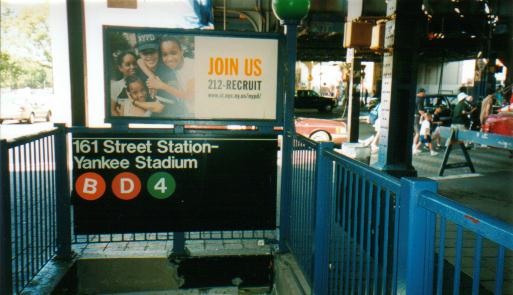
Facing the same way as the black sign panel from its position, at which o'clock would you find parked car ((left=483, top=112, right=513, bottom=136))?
The parked car is roughly at 8 o'clock from the black sign panel.

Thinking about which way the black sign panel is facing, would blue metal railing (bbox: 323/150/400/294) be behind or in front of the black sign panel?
in front

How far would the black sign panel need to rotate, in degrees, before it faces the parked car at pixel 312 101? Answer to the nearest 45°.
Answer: approximately 180°

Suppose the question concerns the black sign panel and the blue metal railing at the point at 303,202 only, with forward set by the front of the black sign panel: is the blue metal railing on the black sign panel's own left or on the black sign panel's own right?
on the black sign panel's own left

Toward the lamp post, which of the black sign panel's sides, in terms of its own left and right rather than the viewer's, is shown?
left

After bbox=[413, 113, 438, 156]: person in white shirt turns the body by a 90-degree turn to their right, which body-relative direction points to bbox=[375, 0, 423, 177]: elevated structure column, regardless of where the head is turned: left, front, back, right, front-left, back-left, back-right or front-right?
front

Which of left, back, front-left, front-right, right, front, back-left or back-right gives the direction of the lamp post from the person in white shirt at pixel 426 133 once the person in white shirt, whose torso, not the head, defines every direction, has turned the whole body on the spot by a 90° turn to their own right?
front

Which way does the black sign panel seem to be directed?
toward the camera
